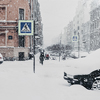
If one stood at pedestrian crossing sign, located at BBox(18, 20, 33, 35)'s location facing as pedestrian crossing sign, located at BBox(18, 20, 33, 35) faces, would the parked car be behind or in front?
in front

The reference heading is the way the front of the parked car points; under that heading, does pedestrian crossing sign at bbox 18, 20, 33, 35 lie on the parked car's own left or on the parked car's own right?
on the parked car's own right

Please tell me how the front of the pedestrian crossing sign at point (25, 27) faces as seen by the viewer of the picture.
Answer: facing the viewer

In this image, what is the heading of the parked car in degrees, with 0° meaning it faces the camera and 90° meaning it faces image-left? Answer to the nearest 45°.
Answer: approximately 45°

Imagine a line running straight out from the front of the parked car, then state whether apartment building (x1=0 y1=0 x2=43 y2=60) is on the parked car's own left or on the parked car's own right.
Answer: on the parked car's own right

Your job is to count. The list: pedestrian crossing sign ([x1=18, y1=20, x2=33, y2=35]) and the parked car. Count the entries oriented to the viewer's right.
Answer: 0
